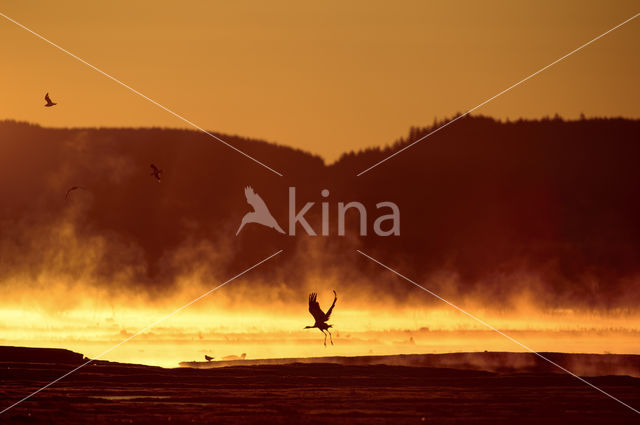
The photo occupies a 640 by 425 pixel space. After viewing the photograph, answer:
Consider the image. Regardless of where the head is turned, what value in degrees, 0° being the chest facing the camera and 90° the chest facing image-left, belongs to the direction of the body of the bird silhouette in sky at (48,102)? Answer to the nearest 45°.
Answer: approximately 270°
